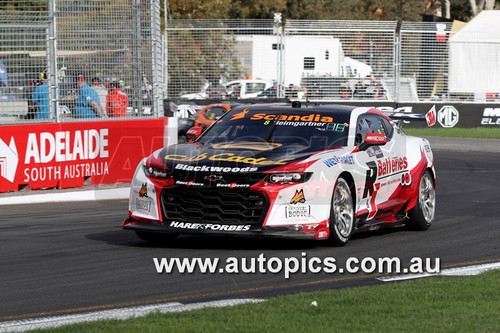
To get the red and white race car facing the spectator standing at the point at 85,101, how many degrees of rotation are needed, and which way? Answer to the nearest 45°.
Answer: approximately 90° to its right

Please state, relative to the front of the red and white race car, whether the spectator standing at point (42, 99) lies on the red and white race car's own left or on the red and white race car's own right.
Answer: on the red and white race car's own right

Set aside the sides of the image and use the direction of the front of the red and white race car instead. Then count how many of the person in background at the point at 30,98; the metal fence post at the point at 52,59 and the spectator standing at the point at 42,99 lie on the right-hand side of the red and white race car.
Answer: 3

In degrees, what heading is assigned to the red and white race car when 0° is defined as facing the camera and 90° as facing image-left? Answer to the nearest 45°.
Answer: approximately 45°

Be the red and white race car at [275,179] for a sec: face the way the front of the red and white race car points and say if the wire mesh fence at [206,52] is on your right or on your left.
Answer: on your right

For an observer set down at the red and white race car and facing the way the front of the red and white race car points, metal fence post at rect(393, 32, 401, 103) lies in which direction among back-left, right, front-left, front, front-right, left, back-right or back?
back-right

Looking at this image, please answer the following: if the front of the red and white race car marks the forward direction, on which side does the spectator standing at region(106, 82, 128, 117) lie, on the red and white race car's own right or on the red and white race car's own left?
on the red and white race car's own right

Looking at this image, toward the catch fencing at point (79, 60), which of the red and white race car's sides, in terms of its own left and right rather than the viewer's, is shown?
right

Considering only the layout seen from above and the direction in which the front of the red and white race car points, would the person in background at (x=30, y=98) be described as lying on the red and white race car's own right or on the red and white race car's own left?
on the red and white race car's own right

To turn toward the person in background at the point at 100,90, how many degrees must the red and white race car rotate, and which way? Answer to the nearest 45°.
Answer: approximately 90° to its right

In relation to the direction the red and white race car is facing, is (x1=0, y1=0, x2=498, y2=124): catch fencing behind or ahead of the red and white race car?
behind
